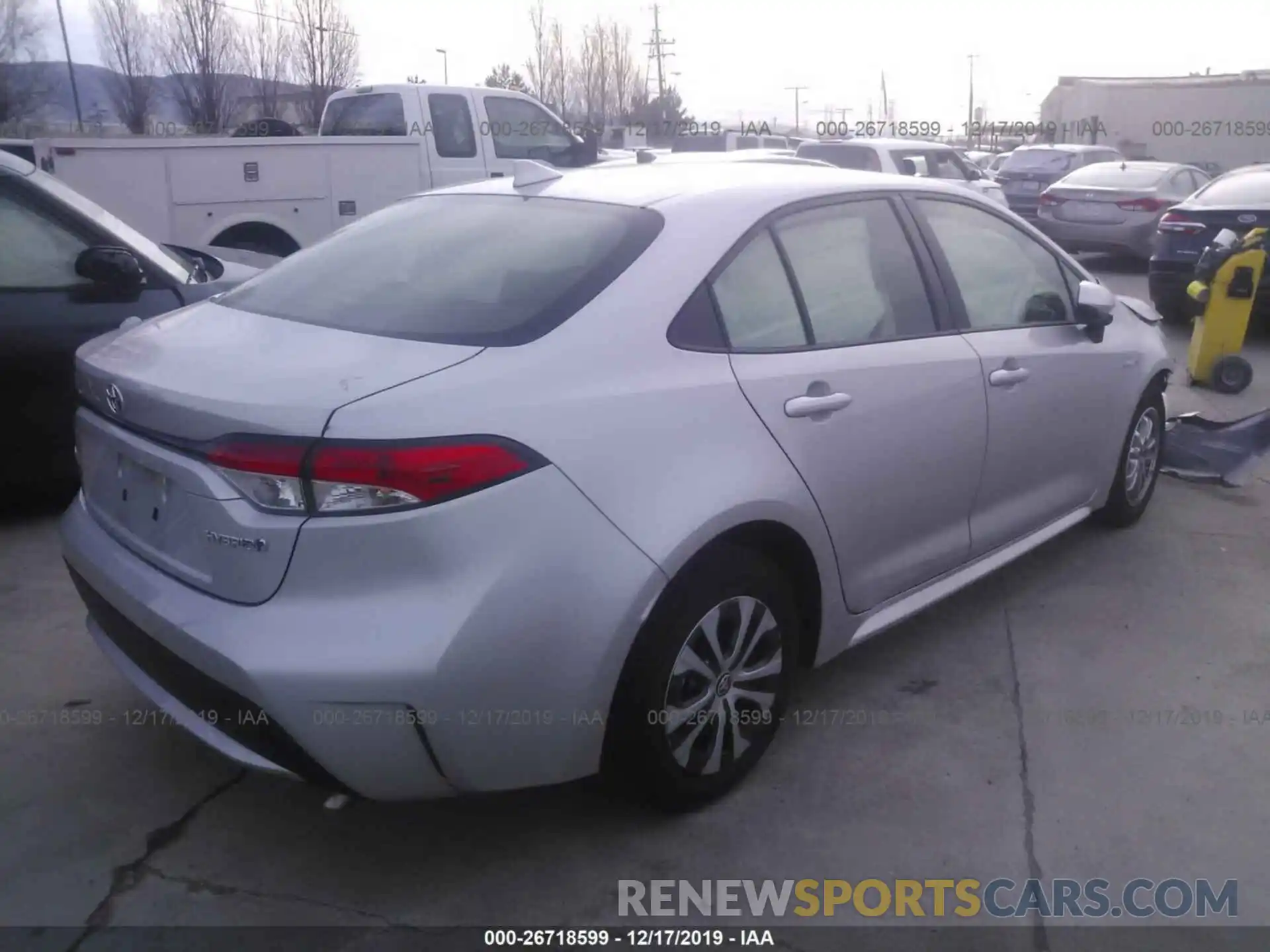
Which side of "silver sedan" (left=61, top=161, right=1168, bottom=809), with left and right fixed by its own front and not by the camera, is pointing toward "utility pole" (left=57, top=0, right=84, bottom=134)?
left

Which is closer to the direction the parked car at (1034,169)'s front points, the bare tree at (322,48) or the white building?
the white building

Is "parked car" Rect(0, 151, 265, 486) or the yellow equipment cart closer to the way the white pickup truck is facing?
the yellow equipment cart

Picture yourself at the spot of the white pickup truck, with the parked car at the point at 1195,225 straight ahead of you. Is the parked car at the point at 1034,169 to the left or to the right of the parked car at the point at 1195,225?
left

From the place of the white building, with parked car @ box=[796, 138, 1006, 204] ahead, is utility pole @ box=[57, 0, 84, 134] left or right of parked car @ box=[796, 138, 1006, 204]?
right

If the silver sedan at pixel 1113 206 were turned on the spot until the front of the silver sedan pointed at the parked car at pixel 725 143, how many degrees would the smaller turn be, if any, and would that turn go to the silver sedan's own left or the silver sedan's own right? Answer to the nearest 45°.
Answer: approximately 90° to the silver sedan's own left

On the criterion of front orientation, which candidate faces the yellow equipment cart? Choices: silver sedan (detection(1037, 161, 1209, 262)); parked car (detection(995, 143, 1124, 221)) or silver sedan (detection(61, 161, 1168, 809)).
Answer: silver sedan (detection(61, 161, 1168, 809))

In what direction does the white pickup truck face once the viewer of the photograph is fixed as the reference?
facing away from the viewer and to the right of the viewer

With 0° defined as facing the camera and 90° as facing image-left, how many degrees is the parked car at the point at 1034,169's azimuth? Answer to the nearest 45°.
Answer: approximately 225°

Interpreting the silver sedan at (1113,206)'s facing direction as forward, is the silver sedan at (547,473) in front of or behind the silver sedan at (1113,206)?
behind

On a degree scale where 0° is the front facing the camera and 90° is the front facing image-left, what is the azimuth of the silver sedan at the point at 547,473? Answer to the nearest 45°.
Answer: approximately 225°

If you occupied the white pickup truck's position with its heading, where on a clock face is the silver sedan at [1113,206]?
The silver sedan is roughly at 1 o'clock from the white pickup truck.
